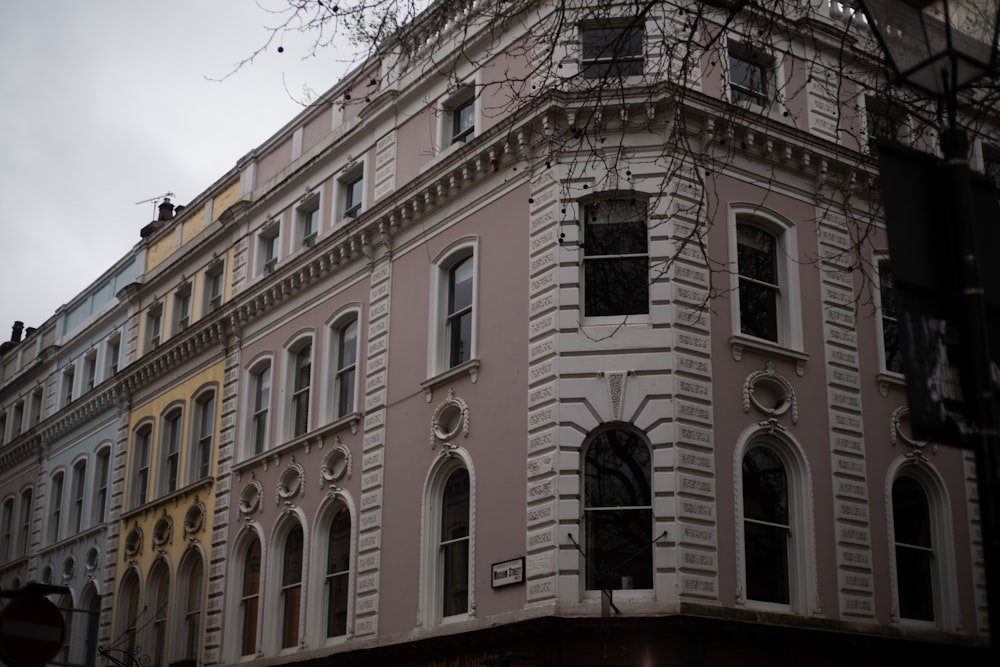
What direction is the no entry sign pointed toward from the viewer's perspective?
toward the camera

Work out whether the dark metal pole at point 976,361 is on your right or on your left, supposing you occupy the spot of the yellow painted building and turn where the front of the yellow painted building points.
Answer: on your left

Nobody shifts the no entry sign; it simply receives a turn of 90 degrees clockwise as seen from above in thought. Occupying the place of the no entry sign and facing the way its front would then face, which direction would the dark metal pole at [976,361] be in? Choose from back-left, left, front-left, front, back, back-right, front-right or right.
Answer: back-left

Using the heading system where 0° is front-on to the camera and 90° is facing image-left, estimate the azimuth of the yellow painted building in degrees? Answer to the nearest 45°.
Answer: approximately 45°

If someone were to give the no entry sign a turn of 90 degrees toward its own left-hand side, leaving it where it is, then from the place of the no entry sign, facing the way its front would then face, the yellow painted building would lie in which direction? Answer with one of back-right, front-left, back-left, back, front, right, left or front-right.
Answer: left
